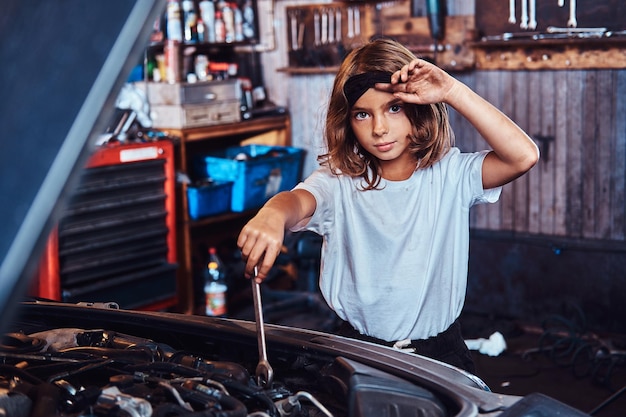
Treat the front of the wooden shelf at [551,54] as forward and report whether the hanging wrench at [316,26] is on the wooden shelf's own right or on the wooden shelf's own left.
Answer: on the wooden shelf's own right

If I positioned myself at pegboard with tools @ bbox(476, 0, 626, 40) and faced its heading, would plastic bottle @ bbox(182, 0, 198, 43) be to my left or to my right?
on my right

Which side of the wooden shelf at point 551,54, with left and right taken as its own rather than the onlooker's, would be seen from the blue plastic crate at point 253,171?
right

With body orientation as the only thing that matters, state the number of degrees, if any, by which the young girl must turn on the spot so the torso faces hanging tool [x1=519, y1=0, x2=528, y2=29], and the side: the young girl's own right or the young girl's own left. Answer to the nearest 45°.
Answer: approximately 180°

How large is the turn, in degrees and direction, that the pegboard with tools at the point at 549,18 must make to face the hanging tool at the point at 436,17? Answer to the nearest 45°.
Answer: approximately 90° to its right

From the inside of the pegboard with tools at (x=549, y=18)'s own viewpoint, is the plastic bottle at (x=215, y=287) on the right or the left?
on its right

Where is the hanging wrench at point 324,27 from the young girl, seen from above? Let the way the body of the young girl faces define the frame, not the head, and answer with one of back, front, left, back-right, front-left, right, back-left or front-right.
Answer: back

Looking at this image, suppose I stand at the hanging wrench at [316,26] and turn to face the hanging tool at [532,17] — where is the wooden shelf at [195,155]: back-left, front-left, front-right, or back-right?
back-right

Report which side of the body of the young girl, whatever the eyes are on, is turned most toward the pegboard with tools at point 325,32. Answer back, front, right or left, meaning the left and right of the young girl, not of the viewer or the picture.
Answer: back

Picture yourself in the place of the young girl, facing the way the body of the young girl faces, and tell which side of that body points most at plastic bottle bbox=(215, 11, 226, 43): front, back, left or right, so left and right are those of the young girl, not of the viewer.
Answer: back
